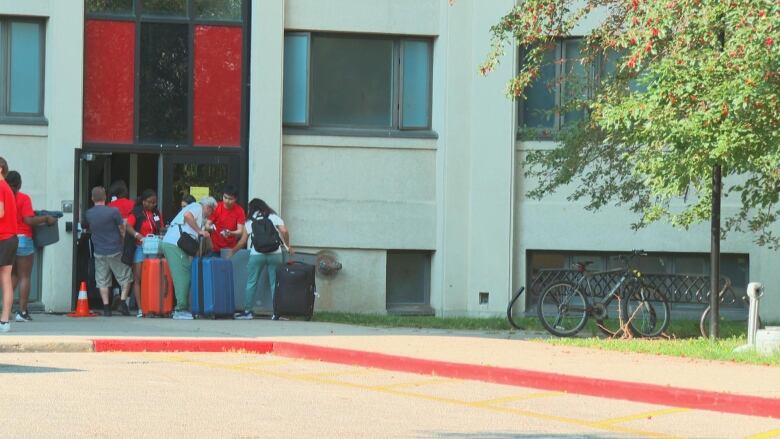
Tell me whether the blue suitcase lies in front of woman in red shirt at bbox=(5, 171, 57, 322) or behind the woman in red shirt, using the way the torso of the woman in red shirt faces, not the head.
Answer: in front

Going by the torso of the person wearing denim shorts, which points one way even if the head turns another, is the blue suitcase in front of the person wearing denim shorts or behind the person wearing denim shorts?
in front

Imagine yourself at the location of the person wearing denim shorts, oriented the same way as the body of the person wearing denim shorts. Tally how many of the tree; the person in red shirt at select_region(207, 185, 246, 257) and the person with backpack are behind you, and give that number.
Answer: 0

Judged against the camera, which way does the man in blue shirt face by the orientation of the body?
away from the camera

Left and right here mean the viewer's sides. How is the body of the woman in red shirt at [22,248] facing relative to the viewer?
facing to the right of the viewer

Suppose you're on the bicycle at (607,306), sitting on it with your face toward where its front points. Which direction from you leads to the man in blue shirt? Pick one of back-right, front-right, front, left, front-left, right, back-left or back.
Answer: back

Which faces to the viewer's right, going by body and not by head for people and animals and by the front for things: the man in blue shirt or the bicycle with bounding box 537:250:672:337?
the bicycle

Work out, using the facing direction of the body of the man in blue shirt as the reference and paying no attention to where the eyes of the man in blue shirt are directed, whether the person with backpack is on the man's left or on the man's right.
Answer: on the man's right

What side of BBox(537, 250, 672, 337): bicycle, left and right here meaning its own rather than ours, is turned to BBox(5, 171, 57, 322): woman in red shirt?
back

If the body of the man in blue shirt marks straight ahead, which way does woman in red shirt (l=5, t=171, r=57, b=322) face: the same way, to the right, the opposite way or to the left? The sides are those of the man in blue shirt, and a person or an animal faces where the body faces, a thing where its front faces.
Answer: to the right

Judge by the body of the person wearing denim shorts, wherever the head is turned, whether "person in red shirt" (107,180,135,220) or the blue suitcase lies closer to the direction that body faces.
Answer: the blue suitcase

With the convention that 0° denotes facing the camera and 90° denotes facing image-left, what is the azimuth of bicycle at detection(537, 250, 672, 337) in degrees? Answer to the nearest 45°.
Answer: approximately 270°

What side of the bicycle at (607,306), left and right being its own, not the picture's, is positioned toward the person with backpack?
back
